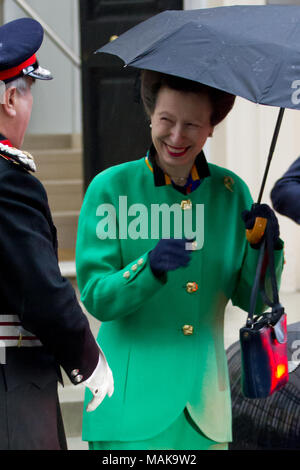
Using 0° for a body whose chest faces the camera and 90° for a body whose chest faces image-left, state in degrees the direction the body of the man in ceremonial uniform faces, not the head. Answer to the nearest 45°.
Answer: approximately 225°
